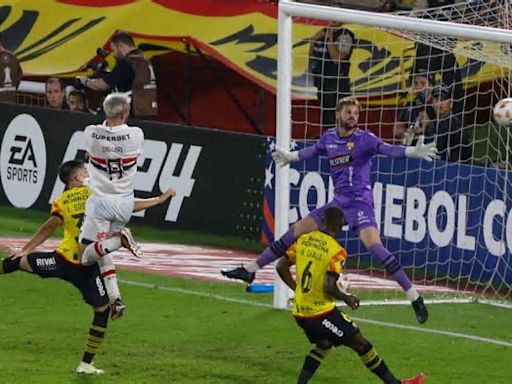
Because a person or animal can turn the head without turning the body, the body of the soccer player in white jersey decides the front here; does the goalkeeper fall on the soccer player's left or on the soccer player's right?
on the soccer player's right

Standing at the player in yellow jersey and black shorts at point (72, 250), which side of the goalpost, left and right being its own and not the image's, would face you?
front

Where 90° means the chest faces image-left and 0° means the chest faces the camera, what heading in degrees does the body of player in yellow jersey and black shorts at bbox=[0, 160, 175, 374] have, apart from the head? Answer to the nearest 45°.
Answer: approximately 225°

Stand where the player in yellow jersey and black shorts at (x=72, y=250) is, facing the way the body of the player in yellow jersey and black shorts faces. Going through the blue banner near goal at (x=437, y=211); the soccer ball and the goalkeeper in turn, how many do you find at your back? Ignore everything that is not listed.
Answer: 0

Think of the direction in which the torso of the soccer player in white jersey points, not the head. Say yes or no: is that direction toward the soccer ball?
no

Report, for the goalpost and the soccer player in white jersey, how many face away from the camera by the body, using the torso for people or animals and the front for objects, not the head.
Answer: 1

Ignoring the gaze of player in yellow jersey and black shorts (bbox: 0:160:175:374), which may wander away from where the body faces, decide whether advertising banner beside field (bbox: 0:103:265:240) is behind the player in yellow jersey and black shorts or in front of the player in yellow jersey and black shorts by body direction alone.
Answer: in front

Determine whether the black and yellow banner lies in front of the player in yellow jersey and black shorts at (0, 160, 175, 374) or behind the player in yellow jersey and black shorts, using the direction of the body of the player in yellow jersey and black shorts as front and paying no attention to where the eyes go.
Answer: in front

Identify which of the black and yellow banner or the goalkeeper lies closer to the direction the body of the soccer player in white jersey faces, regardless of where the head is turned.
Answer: the black and yellow banner

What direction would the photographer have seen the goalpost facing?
facing the viewer and to the left of the viewer

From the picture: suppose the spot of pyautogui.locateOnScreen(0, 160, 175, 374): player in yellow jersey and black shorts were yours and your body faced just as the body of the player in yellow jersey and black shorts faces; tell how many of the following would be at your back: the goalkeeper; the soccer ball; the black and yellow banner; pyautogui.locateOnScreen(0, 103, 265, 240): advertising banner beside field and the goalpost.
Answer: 0

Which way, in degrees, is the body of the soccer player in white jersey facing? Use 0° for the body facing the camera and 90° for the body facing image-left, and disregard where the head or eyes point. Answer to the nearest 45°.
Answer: approximately 180°
